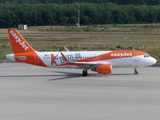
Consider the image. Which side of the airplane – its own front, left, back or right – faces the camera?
right
